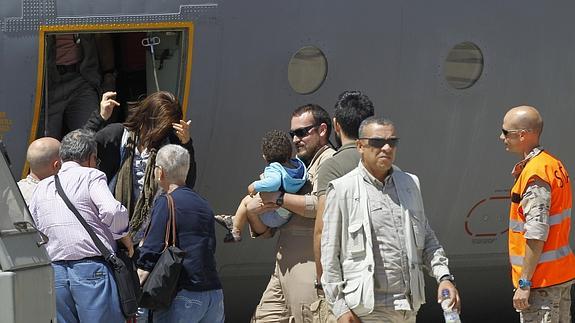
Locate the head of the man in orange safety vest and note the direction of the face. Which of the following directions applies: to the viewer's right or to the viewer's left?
to the viewer's left

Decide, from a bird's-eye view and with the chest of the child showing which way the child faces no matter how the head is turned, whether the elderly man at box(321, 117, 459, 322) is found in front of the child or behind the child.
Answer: behind

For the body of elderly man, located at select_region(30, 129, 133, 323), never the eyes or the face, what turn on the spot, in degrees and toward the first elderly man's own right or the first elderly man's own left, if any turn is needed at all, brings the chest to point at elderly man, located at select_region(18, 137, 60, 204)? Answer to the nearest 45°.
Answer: approximately 90° to the first elderly man's own left

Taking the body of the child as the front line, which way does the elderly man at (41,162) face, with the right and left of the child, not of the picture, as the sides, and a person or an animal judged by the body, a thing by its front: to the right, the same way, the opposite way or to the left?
to the right

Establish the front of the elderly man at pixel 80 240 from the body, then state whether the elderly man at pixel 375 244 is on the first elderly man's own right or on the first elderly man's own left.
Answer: on the first elderly man's own right

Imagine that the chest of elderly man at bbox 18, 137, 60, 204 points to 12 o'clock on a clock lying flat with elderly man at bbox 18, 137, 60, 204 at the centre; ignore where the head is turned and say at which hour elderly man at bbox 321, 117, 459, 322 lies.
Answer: elderly man at bbox 321, 117, 459, 322 is roughly at 3 o'clock from elderly man at bbox 18, 137, 60, 204.

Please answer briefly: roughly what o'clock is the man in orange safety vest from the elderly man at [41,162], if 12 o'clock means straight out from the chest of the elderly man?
The man in orange safety vest is roughly at 2 o'clock from the elderly man.
